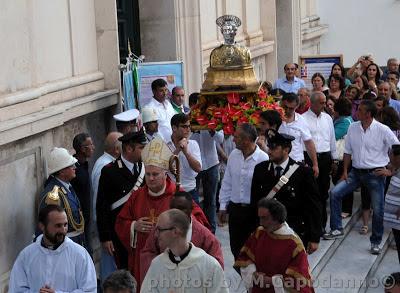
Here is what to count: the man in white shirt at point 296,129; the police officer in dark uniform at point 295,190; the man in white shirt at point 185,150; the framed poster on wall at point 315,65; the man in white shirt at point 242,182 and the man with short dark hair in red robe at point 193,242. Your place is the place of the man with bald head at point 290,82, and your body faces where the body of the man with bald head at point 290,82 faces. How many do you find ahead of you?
5

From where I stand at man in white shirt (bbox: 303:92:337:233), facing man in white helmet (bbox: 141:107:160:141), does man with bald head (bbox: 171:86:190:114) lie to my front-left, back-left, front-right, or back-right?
front-right

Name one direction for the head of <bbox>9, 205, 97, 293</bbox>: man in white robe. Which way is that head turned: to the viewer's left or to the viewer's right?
to the viewer's right

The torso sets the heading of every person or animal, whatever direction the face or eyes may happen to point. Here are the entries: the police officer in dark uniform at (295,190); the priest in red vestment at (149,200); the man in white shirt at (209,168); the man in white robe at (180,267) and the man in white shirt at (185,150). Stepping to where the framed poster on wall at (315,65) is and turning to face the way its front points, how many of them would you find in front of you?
5

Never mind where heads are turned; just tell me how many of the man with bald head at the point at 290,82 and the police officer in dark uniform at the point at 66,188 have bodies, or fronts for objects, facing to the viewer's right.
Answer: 1

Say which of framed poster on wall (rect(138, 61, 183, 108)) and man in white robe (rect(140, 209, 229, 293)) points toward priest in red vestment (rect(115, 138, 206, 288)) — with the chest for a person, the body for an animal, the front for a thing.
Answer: the framed poster on wall

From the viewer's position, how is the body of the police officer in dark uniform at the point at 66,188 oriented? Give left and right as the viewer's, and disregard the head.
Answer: facing to the right of the viewer

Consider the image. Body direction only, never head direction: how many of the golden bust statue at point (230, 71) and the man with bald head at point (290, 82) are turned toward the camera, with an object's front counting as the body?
2

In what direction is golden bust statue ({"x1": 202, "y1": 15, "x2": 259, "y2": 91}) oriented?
toward the camera

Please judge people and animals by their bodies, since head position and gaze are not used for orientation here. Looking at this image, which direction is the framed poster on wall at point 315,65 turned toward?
toward the camera

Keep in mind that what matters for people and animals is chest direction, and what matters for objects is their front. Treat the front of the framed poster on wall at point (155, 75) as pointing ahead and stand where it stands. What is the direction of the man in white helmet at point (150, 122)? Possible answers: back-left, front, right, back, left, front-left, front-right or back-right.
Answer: front

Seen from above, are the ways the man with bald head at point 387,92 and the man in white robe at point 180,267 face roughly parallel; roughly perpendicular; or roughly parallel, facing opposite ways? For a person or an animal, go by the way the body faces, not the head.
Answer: roughly parallel

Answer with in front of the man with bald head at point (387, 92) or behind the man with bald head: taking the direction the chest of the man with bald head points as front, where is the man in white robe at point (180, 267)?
in front

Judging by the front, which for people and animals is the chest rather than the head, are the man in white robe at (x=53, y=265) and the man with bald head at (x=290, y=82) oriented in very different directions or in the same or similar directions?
same or similar directions

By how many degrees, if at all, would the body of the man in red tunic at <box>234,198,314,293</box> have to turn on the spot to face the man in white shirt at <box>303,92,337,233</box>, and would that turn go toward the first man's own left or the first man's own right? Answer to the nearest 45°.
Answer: approximately 135° to the first man's own right

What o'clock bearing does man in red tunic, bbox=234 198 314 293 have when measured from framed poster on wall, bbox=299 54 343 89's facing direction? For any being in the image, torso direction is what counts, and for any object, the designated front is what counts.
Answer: The man in red tunic is roughly at 12 o'clock from the framed poster on wall.

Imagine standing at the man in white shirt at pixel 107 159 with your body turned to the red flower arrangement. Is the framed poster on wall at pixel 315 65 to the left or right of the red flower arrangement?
left

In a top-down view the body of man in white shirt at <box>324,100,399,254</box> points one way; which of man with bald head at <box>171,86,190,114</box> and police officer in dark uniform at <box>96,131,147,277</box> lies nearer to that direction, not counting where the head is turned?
the police officer in dark uniform
